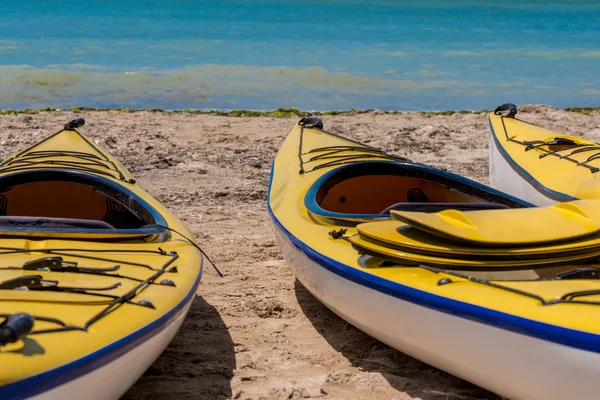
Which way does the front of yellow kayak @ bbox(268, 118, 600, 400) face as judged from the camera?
facing away from the viewer and to the left of the viewer

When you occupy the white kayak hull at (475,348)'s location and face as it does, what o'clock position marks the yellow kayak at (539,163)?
The yellow kayak is roughly at 2 o'clock from the white kayak hull.

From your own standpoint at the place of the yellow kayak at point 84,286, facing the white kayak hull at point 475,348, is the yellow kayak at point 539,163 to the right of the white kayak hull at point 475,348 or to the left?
left

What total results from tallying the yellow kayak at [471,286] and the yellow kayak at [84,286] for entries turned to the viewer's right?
0

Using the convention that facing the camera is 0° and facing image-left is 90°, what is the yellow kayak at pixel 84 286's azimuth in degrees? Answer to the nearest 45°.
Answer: approximately 180°

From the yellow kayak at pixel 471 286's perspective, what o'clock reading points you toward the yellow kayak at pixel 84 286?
the yellow kayak at pixel 84 286 is roughly at 10 o'clock from the yellow kayak at pixel 471 286.

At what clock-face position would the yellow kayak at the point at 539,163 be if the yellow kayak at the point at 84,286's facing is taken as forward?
the yellow kayak at the point at 539,163 is roughly at 2 o'clock from the yellow kayak at the point at 84,286.

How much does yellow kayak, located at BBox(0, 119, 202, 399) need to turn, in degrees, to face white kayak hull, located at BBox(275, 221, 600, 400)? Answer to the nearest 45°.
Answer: approximately 90° to its right

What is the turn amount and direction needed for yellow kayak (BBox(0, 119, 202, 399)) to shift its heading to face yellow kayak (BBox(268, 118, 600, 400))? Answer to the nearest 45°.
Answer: approximately 90° to its right
